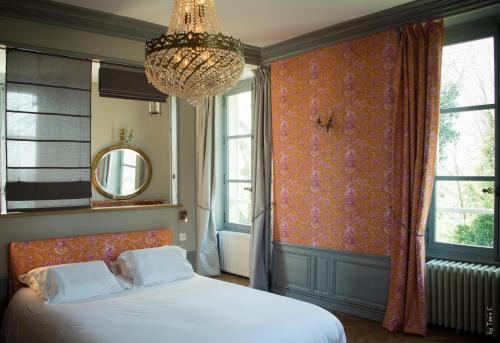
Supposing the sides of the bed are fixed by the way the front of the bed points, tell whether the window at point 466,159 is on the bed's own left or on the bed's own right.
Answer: on the bed's own left

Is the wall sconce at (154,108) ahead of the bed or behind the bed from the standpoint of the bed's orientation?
behind

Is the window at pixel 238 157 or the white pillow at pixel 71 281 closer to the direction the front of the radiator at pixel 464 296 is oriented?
the white pillow

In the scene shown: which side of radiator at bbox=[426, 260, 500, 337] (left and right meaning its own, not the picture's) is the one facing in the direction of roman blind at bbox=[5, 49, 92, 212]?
front

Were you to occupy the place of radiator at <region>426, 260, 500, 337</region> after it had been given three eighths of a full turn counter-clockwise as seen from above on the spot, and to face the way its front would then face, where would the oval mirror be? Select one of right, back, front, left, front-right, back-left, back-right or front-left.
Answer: back

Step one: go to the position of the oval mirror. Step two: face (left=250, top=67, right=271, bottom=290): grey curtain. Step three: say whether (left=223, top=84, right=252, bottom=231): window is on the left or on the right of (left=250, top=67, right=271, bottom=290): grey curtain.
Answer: left

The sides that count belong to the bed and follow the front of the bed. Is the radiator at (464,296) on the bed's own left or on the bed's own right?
on the bed's own left

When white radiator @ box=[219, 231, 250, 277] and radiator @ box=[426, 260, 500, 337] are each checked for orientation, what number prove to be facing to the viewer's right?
0

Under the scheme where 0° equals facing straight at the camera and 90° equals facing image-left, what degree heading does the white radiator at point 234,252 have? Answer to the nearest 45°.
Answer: approximately 45°

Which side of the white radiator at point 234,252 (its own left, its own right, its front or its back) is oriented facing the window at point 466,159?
left

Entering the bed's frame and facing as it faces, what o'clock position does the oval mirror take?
The oval mirror is roughly at 7 o'clock from the bed.

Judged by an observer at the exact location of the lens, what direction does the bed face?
facing the viewer and to the right of the viewer
